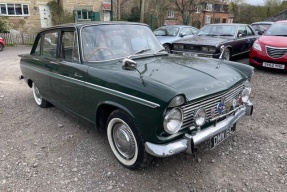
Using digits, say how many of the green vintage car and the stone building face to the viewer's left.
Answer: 0

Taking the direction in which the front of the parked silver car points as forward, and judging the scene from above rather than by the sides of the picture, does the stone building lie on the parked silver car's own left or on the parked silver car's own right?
on the parked silver car's own right

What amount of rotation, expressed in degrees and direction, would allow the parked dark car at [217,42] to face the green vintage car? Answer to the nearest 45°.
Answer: approximately 45° to its left

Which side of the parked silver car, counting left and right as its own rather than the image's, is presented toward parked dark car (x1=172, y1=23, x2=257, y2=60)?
left

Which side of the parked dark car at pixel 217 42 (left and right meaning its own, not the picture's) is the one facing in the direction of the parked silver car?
right

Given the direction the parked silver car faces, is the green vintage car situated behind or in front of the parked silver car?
in front

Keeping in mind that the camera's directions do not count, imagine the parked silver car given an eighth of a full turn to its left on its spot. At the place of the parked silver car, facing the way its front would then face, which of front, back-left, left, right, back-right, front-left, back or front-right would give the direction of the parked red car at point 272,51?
front-left

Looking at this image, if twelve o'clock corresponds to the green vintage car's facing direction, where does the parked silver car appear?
The parked silver car is roughly at 8 o'clock from the green vintage car.

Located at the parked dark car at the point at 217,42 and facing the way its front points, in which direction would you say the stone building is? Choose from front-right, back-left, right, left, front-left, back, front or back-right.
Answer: right

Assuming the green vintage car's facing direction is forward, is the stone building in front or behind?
behind

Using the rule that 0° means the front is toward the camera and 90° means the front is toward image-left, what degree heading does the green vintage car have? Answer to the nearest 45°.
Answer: approximately 315°
